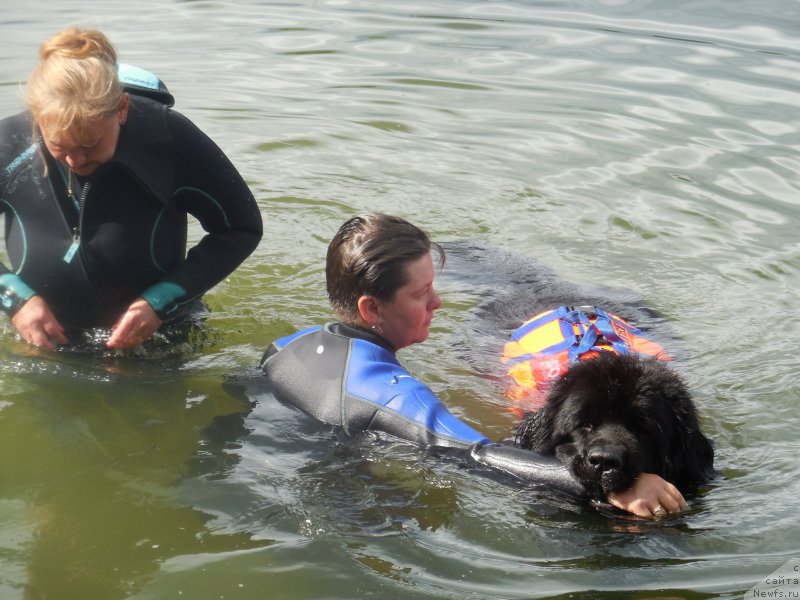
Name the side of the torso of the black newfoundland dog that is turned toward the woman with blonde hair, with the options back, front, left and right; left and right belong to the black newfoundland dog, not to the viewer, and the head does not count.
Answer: right

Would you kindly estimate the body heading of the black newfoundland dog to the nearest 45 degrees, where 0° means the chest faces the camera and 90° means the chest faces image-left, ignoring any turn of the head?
approximately 0°

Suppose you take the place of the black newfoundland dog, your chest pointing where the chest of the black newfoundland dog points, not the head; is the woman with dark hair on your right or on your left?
on your right
